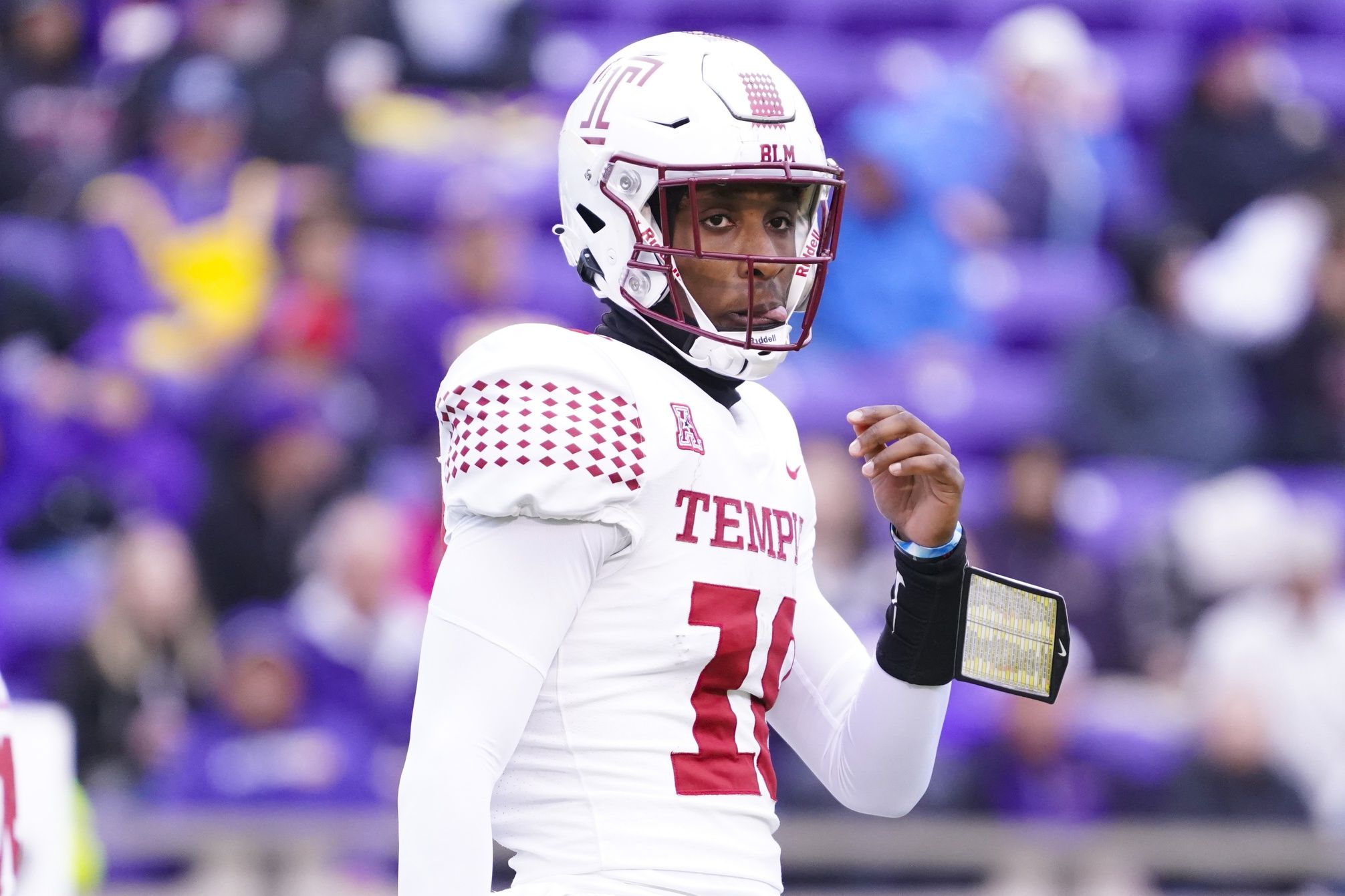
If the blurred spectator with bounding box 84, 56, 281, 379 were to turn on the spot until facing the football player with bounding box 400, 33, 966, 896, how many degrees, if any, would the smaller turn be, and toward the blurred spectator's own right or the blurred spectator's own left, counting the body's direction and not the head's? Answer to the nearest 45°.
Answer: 0° — they already face them

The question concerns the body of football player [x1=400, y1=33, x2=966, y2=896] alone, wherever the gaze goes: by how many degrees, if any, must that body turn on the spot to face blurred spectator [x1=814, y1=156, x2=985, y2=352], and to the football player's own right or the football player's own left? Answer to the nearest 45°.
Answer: approximately 135° to the football player's own left

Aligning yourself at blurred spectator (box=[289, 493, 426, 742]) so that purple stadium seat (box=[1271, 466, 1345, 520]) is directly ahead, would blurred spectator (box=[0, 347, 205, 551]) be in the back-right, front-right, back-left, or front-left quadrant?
back-left

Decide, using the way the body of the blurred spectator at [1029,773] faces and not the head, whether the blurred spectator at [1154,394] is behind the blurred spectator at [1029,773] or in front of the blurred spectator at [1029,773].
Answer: behind

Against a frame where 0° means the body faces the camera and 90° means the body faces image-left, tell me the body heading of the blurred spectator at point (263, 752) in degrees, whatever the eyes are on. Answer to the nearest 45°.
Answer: approximately 0°

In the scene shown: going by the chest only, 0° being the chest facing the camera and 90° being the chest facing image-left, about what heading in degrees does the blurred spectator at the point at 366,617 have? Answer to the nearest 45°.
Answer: approximately 0°

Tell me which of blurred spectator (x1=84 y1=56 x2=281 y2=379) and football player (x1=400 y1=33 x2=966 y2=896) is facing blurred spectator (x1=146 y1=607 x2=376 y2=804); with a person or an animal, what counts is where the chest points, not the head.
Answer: blurred spectator (x1=84 y1=56 x2=281 y2=379)

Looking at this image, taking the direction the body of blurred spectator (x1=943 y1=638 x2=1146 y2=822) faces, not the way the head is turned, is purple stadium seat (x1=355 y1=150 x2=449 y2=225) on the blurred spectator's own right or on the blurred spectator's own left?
on the blurred spectator's own right

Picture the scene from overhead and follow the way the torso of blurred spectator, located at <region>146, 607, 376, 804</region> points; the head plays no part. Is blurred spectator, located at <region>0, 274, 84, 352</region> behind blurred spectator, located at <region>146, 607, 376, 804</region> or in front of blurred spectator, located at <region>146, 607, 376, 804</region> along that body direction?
behind

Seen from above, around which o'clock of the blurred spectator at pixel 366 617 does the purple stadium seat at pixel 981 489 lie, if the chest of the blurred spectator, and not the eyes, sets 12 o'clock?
The purple stadium seat is roughly at 8 o'clock from the blurred spectator.

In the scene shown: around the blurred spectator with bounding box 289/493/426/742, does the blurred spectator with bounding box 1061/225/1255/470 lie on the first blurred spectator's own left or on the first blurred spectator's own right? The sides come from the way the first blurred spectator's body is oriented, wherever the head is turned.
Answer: on the first blurred spectator's own left

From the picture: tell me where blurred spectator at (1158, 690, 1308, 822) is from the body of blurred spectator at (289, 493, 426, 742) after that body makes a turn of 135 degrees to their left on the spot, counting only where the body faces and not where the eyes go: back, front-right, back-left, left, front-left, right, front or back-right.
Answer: front-right

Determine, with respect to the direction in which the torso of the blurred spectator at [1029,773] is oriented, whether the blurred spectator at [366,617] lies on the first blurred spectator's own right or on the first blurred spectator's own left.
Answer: on the first blurred spectator's own right
